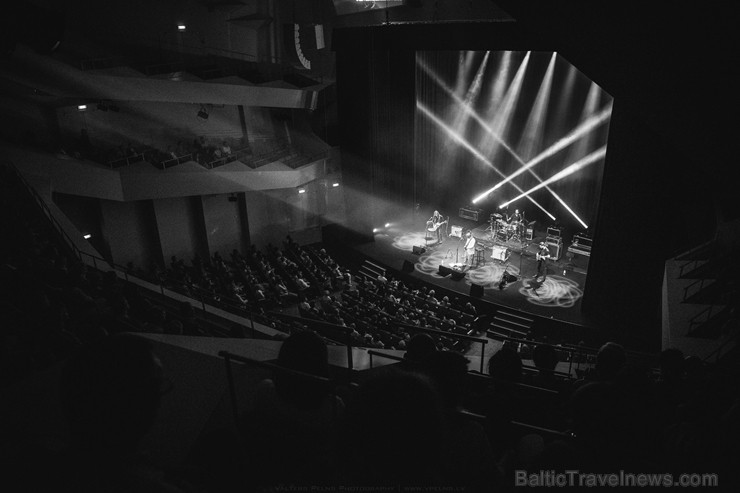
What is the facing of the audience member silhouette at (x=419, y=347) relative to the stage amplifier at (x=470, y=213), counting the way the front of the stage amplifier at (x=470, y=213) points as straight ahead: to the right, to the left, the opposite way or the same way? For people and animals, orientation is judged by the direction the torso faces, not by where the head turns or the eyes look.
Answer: the opposite way

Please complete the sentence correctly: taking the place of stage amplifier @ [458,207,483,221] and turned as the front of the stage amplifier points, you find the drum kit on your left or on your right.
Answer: on your left

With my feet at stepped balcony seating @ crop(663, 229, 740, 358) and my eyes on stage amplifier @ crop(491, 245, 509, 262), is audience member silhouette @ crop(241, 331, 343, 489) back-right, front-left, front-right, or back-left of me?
back-left

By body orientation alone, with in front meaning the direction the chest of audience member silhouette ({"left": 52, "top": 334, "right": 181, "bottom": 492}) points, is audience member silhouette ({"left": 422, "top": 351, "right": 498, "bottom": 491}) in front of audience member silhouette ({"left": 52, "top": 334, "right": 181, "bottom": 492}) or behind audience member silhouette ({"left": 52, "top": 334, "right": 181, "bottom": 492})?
in front

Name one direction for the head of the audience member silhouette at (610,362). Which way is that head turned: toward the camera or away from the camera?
away from the camera

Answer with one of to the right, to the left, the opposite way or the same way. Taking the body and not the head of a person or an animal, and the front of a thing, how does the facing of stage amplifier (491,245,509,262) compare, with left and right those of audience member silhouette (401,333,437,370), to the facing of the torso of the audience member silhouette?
the opposite way

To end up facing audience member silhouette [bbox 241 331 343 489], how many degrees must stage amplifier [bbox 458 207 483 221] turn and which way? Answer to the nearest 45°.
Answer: approximately 45° to its left

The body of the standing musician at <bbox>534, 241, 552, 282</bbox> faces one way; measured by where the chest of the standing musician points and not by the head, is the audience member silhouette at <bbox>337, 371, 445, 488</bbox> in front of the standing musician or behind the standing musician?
in front

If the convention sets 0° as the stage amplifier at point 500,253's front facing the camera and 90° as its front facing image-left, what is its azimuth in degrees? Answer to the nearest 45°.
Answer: approximately 45°

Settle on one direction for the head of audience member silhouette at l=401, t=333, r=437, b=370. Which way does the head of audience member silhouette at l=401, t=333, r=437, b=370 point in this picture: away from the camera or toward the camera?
away from the camera

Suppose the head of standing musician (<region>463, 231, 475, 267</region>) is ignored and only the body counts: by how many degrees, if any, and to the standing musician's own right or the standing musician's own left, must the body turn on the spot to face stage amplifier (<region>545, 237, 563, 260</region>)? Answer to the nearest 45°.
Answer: approximately 135° to the standing musician's own left
